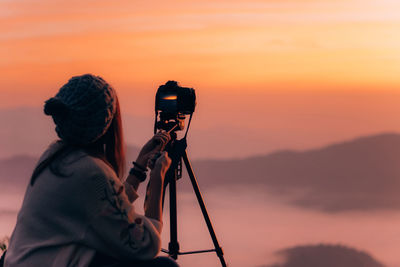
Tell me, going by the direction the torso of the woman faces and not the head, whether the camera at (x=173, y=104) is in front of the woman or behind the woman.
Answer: in front

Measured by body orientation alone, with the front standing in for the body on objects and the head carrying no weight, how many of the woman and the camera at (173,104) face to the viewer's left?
0

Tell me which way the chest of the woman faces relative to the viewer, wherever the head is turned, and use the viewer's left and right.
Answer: facing away from the viewer and to the right of the viewer

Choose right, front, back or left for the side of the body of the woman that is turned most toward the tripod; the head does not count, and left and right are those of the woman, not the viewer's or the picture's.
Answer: front

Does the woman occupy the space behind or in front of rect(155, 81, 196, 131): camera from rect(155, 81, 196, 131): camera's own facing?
behind

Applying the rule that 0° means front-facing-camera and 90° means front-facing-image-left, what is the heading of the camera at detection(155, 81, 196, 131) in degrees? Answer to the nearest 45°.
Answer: approximately 225°
